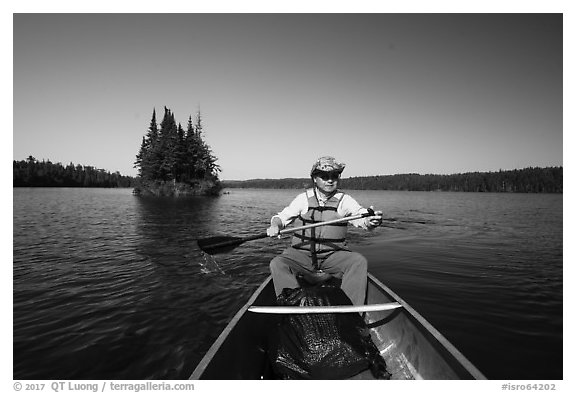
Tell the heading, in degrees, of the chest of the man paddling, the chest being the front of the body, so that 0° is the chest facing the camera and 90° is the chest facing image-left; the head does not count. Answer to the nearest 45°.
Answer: approximately 0°
